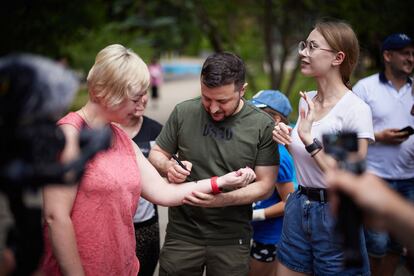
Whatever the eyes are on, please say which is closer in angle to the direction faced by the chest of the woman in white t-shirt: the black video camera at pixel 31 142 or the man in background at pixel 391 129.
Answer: the black video camera

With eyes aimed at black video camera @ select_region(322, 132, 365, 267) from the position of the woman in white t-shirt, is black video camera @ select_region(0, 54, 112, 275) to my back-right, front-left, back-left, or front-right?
front-right

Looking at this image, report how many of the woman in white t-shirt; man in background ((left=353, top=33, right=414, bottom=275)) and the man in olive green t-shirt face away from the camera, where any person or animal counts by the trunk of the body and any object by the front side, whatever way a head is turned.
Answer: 0

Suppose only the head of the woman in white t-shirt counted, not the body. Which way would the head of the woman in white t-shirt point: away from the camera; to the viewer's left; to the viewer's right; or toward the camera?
to the viewer's left

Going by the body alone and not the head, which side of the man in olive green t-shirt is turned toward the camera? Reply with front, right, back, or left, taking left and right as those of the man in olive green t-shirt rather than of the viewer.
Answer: front

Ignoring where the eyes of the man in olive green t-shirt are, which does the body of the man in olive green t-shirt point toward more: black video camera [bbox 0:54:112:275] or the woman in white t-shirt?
the black video camera

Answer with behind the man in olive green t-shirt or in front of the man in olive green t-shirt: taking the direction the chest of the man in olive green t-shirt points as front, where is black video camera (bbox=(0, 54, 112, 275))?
in front

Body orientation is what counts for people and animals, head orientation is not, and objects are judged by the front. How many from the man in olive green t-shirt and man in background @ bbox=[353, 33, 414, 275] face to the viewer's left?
0

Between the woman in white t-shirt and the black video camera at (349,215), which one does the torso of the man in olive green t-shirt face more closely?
the black video camera

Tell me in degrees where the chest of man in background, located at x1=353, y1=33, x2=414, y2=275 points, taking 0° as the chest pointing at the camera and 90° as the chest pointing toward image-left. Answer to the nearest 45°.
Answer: approximately 315°

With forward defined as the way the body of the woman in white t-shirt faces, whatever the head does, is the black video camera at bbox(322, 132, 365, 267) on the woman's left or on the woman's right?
on the woman's left

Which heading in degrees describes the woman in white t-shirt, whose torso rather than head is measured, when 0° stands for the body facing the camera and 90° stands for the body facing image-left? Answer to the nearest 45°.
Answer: approximately 45°

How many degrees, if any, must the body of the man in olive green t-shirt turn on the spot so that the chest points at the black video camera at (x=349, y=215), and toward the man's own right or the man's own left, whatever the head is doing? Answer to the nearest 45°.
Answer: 0° — they already face it

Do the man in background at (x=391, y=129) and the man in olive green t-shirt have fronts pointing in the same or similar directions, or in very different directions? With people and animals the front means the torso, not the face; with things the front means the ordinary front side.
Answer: same or similar directions
